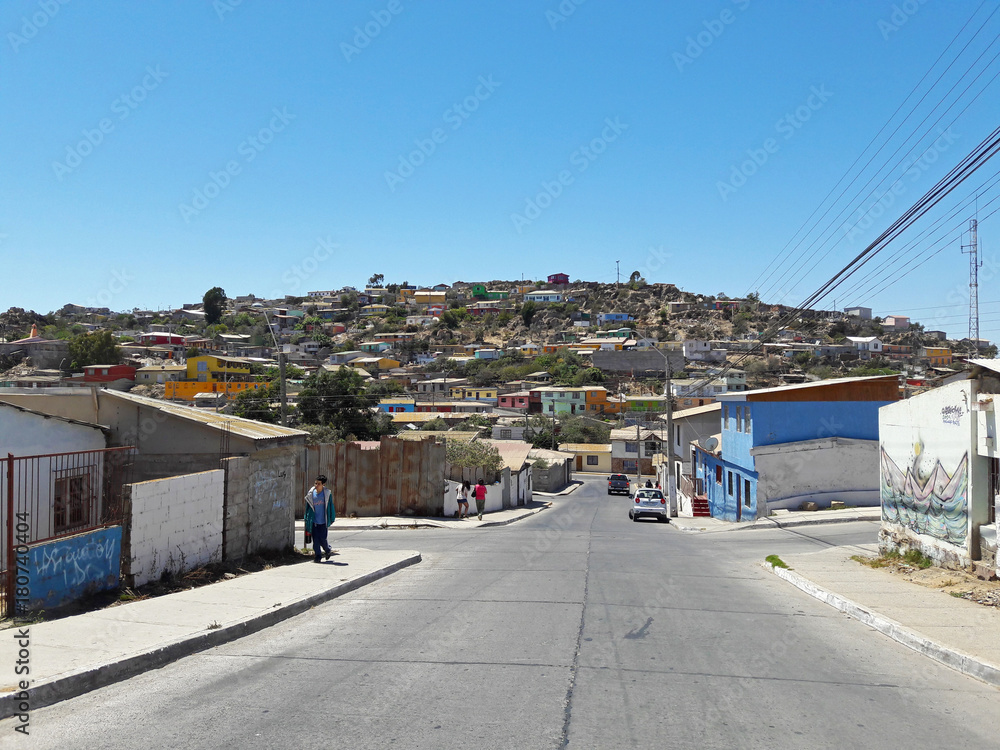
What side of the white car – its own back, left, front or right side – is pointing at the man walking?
back

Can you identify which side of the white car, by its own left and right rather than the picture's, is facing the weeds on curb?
back

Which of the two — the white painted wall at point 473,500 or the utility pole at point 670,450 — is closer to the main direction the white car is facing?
the utility pole

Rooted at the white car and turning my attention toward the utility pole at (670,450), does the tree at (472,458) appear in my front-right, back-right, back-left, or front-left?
back-left

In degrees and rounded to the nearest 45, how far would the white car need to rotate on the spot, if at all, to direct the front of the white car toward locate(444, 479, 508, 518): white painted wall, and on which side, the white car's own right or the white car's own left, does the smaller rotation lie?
approximately 135° to the white car's own left

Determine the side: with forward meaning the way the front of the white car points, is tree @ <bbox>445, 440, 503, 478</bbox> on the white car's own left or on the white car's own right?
on the white car's own left

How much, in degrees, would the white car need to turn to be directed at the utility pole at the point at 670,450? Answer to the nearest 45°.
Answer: approximately 90° to its right

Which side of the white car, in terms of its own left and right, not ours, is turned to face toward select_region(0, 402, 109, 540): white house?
back

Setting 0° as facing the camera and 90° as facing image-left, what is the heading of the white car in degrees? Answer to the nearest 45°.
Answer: approximately 180°
